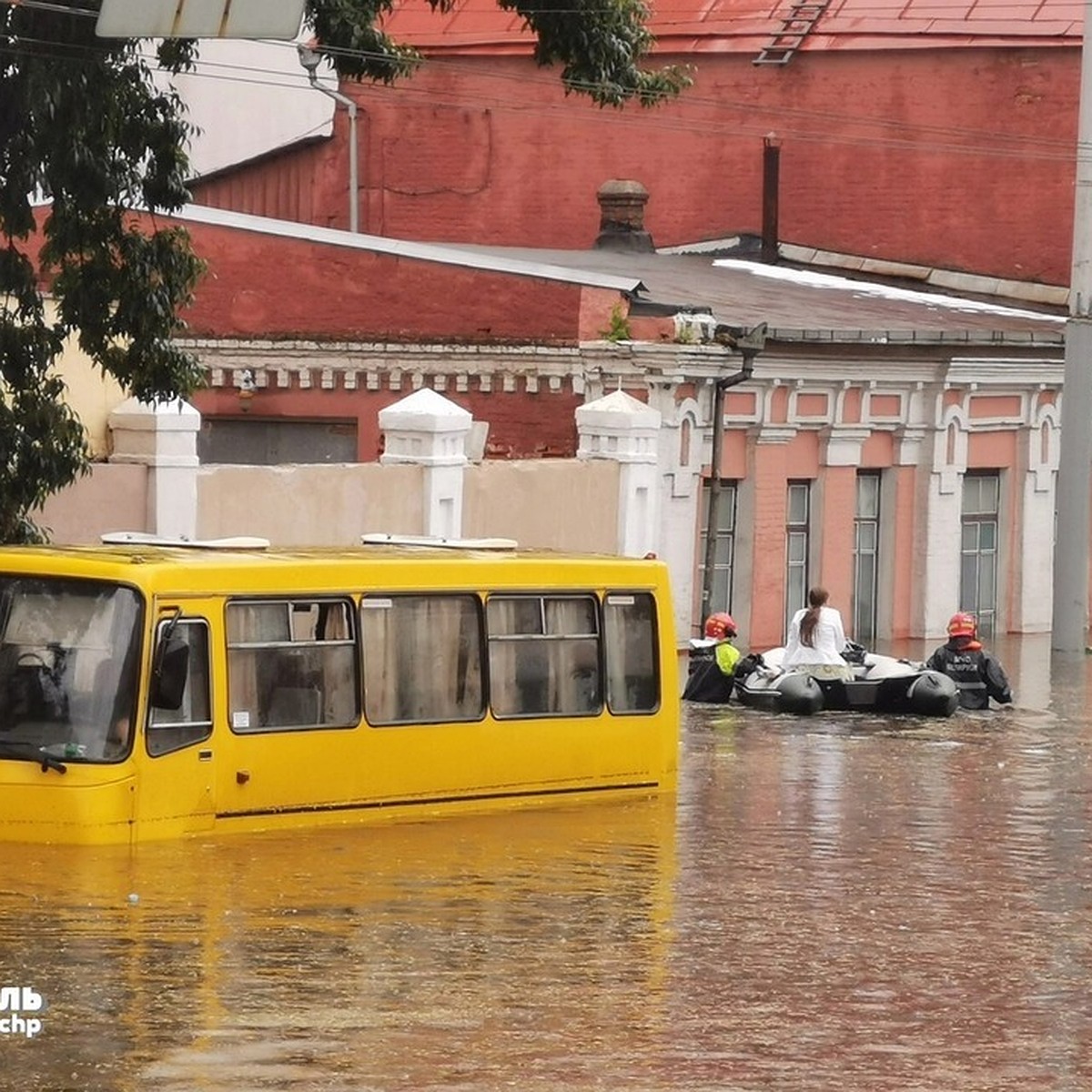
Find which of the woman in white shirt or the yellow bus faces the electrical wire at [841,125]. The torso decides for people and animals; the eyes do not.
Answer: the woman in white shirt

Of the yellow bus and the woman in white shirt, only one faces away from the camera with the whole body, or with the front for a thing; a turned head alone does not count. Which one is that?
the woman in white shirt

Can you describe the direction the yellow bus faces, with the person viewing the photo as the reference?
facing the viewer and to the left of the viewer

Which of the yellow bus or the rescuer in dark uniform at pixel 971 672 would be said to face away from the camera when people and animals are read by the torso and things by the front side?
the rescuer in dark uniform

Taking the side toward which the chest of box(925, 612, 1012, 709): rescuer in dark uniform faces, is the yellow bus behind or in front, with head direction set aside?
behind

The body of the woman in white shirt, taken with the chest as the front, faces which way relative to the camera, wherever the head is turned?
away from the camera

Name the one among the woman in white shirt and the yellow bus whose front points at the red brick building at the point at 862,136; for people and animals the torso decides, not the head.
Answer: the woman in white shirt

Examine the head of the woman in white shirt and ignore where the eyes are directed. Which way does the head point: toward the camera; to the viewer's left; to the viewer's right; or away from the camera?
away from the camera

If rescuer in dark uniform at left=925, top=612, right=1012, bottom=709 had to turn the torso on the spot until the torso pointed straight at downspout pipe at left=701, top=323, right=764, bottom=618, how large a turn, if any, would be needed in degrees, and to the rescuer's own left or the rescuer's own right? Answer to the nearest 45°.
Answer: approximately 45° to the rescuer's own left

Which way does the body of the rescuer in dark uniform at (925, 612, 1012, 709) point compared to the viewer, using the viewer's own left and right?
facing away from the viewer

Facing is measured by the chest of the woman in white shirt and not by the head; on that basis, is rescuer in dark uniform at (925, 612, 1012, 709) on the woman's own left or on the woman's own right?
on the woman's own right

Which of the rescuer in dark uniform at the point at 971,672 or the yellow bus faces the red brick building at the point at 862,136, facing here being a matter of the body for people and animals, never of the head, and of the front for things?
the rescuer in dark uniform

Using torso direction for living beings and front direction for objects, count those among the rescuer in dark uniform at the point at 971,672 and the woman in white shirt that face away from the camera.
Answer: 2

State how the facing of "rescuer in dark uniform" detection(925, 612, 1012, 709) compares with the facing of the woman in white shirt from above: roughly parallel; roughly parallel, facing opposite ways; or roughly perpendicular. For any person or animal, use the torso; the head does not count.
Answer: roughly parallel

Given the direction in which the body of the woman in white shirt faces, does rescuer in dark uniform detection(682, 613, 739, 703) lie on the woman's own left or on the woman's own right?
on the woman's own left

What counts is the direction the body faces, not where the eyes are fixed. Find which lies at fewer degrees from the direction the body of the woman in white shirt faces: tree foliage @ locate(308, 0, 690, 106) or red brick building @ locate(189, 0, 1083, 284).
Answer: the red brick building
